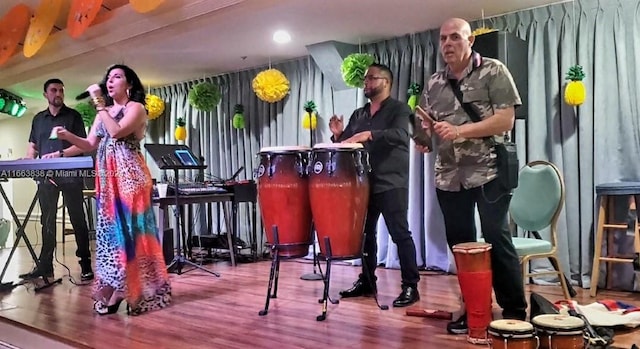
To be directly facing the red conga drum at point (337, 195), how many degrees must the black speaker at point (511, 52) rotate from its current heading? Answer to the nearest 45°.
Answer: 0° — it already faces it

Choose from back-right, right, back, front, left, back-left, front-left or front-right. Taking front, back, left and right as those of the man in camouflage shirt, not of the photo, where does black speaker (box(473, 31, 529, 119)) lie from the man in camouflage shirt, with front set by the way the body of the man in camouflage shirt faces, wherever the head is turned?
back-right

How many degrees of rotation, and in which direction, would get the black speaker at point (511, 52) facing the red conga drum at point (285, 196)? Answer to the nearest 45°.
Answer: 0° — it already faces it

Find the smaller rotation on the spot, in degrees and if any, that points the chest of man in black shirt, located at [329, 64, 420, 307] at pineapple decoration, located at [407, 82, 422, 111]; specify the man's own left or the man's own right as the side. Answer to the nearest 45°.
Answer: approximately 135° to the man's own right

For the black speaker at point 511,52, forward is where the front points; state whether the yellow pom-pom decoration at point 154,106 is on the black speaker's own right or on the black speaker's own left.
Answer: on the black speaker's own right

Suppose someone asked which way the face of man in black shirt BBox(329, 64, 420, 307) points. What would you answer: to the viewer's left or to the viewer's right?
to the viewer's left

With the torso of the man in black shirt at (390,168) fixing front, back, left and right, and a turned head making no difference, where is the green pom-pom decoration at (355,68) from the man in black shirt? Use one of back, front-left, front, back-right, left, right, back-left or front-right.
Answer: back-right

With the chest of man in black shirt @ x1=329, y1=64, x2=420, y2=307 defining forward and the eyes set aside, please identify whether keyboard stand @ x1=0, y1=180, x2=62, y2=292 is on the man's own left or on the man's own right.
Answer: on the man's own right
